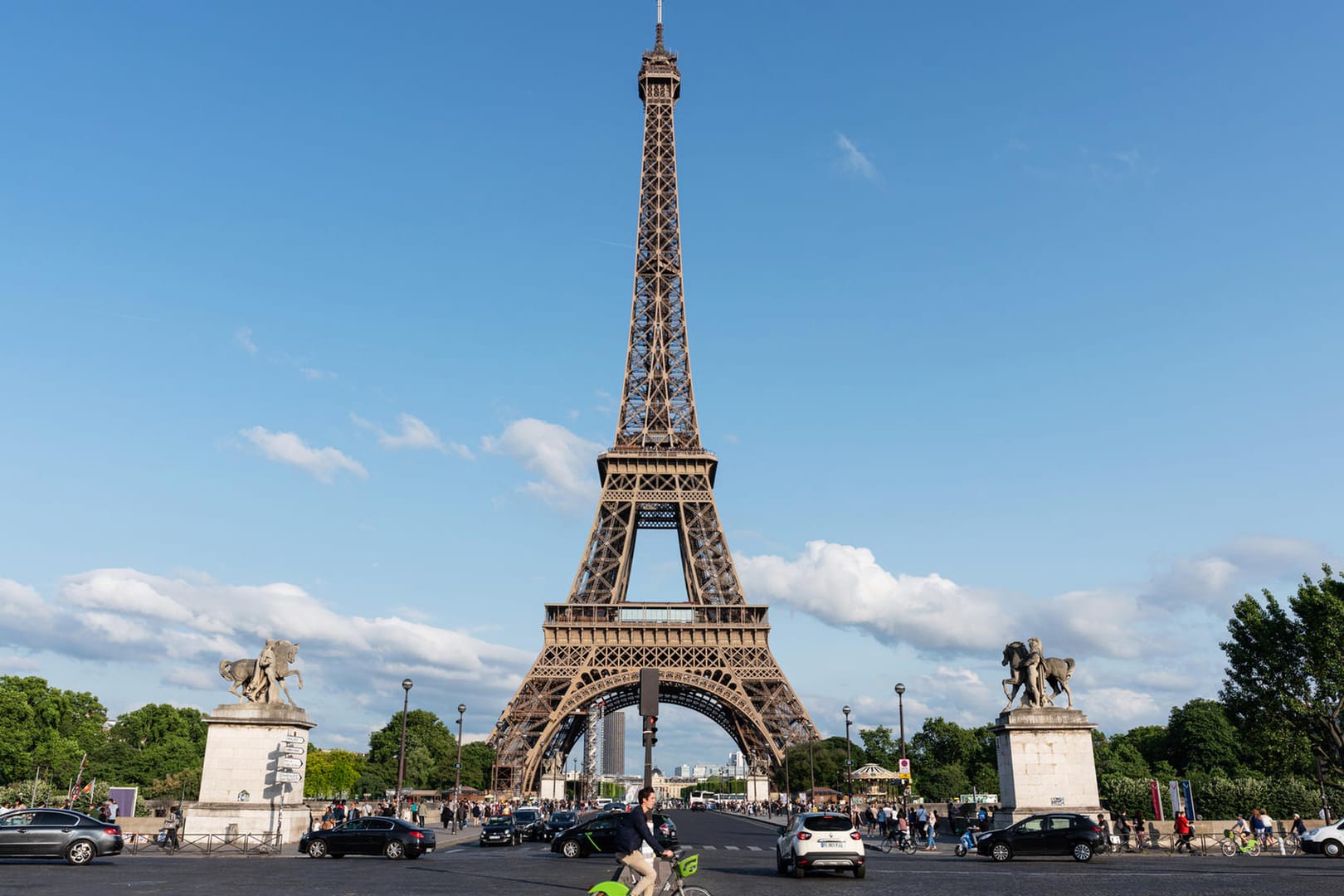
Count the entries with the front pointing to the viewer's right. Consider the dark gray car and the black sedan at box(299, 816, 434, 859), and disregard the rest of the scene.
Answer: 0

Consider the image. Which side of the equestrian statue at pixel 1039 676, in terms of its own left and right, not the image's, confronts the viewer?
left

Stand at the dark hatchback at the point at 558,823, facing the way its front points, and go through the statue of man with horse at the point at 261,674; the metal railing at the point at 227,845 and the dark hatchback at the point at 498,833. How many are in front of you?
3

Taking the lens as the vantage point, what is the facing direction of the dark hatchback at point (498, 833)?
facing the viewer and to the left of the viewer

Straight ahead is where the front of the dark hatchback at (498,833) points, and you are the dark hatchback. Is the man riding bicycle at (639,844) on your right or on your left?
on your left

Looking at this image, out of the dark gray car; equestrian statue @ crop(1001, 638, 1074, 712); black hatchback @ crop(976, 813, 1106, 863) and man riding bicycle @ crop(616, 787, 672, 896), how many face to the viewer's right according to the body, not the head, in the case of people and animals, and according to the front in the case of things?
1

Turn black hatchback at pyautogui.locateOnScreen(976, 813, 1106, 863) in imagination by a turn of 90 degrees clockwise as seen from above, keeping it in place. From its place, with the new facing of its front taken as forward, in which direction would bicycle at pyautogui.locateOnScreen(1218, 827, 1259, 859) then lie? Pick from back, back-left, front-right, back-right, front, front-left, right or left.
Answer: front-right

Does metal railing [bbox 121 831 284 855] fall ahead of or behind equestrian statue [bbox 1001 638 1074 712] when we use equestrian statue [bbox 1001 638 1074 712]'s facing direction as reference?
ahead
